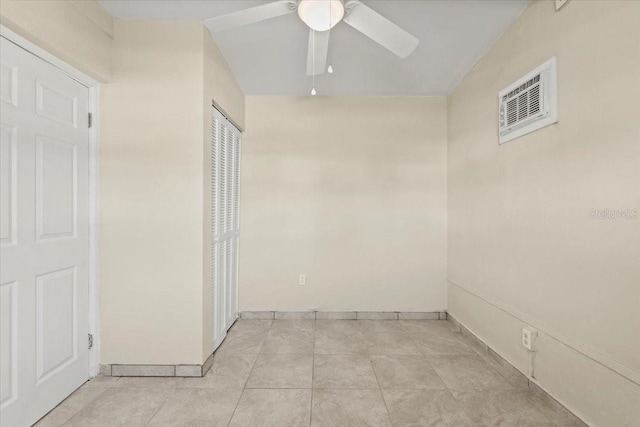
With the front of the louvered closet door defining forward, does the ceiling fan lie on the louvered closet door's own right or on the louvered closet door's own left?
on the louvered closet door's own right

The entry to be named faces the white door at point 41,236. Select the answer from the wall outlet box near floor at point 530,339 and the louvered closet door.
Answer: the wall outlet box near floor

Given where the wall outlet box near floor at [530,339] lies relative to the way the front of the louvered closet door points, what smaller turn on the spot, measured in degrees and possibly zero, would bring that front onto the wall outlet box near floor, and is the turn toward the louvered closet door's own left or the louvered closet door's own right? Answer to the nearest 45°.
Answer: approximately 45° to the louvered closet door's own right

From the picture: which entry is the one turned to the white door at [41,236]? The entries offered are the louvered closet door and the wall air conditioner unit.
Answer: the wall air conditioner unit

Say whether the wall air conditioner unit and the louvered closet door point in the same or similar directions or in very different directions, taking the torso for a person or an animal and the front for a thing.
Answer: very different directions

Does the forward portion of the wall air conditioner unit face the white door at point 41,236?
yes

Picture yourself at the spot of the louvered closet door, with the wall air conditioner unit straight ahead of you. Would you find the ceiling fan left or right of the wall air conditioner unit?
right

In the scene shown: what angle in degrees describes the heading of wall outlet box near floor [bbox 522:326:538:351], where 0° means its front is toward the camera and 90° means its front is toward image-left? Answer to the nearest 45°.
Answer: approximately 45°

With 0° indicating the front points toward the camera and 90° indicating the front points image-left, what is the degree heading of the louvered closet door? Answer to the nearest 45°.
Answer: approximately 270°
